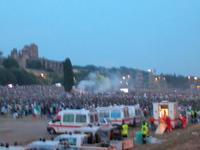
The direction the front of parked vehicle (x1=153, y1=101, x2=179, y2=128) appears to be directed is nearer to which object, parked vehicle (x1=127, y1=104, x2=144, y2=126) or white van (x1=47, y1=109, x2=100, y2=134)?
the parked vehicle
